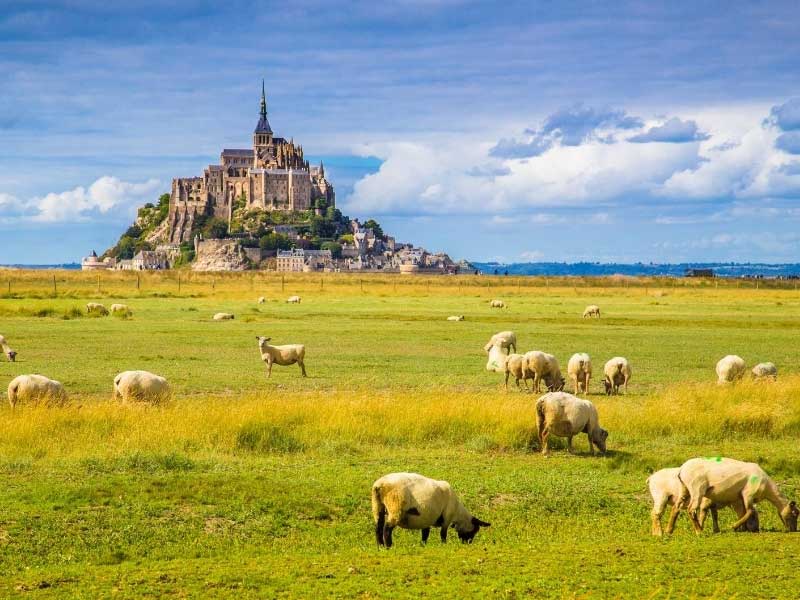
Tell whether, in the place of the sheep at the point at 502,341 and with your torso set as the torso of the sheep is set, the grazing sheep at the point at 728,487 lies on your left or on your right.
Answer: on your left

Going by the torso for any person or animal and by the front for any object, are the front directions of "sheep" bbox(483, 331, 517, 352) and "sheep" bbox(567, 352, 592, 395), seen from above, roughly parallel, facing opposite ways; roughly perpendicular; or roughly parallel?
roughly perpendicular

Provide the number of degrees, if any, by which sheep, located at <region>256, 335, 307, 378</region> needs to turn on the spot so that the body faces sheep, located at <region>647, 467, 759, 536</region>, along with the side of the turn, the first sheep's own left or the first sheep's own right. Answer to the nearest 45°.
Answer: approximately 90° to the first sheep's own left

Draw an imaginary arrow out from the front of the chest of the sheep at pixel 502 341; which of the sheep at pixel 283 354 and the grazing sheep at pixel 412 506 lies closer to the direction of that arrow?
the sheep

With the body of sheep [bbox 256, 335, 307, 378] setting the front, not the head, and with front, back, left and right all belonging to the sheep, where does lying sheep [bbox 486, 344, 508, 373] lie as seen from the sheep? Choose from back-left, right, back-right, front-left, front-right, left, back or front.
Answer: back

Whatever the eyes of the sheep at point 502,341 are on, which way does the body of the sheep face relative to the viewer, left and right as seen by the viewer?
facing to the left of the viewer

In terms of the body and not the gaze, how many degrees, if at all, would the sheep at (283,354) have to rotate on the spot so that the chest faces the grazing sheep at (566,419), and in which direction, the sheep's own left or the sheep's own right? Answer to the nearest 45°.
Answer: approximately 90° to the sheep's own left

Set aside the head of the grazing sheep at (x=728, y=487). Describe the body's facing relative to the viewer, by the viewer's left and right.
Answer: facing to the right of the viewer

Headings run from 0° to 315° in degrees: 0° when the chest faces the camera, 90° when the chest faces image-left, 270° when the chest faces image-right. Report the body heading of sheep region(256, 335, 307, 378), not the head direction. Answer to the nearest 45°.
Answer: approximately 90°
